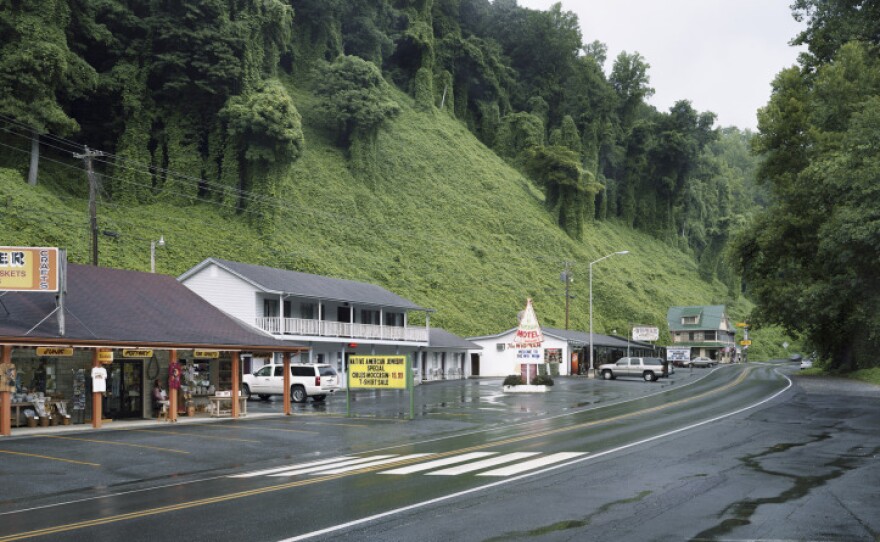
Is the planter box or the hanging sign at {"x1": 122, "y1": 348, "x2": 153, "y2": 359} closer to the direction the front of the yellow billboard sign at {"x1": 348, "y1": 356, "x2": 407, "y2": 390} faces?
the hanging sign

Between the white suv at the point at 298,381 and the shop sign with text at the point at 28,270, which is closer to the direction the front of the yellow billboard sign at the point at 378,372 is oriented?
the shop sign with text

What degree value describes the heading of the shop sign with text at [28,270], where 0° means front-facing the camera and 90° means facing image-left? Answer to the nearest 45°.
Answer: approximately 0°

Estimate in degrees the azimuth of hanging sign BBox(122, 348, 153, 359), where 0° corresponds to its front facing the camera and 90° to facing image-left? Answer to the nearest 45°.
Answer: approximately 0°

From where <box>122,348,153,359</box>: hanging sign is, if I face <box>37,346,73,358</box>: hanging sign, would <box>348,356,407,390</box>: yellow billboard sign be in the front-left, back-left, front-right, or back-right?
back-left

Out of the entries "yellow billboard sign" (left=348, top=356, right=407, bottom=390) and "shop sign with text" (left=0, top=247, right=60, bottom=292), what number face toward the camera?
2

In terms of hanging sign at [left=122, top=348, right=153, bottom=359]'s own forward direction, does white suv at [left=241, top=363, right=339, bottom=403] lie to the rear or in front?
to the rear
